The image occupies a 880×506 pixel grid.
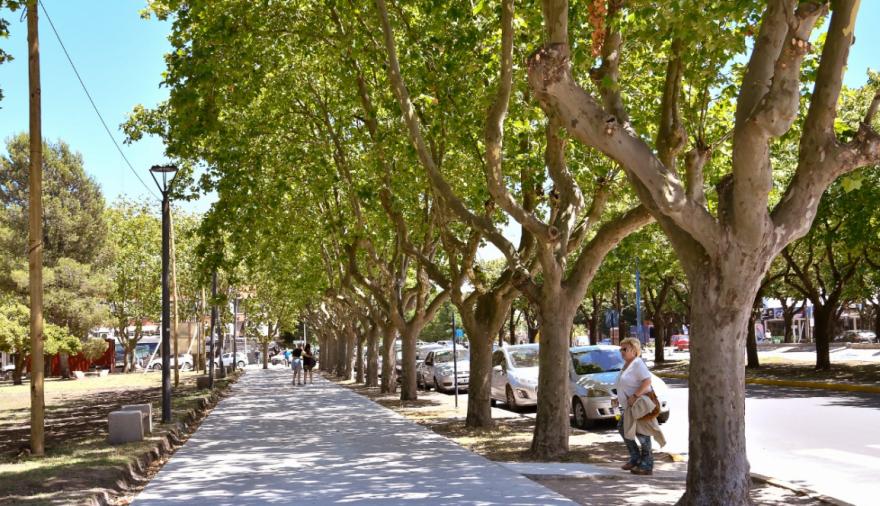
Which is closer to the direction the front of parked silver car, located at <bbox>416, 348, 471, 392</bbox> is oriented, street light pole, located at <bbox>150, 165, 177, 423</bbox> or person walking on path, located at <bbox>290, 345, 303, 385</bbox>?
the street light pole

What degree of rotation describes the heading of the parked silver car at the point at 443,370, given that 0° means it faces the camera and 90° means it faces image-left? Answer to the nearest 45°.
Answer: approximately 315°

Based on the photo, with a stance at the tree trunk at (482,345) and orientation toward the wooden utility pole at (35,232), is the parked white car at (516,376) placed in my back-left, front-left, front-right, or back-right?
back-right

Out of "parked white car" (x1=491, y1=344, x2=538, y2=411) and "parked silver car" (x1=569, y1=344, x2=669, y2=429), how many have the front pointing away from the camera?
0

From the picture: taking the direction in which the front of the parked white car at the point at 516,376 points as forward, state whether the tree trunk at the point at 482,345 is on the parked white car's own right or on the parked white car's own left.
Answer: on the parked white car's own right

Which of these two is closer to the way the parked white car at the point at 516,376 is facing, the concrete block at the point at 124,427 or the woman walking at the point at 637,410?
the woman walking

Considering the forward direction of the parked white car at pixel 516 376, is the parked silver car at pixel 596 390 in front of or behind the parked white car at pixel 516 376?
in front

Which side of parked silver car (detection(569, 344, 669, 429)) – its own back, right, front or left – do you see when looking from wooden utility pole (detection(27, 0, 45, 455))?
right

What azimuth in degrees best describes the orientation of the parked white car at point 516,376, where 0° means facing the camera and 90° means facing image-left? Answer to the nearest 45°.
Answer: approximately 315°

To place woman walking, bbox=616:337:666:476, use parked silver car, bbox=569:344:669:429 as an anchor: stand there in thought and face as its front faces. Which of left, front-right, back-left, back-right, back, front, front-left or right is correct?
front-right

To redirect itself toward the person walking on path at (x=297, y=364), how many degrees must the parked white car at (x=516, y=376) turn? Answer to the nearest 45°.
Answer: approximately 180°

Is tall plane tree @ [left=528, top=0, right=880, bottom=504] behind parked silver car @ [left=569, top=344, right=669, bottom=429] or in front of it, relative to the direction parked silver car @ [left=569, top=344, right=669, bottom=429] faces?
in front

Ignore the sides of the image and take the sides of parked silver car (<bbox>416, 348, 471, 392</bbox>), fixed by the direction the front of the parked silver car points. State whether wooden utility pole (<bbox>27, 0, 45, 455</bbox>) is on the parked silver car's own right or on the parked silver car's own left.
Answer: on the parked silver car's own right

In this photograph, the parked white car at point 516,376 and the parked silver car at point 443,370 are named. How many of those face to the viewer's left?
0

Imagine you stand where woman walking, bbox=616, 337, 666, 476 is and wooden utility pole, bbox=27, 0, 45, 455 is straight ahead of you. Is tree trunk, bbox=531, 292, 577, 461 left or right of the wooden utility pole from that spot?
right
